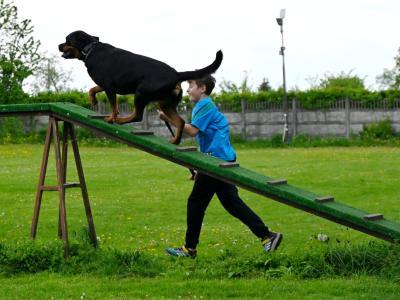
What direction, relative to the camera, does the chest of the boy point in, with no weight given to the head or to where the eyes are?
to the viewer's left

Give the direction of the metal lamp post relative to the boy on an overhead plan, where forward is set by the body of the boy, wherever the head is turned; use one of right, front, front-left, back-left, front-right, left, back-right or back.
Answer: right

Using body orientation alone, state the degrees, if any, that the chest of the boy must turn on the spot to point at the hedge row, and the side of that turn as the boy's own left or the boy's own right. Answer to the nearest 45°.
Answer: approximately 90° to the boy's own right

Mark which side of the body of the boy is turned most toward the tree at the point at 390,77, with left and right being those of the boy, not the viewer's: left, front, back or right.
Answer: right

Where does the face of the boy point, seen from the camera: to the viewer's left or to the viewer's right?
to the viewer's left
